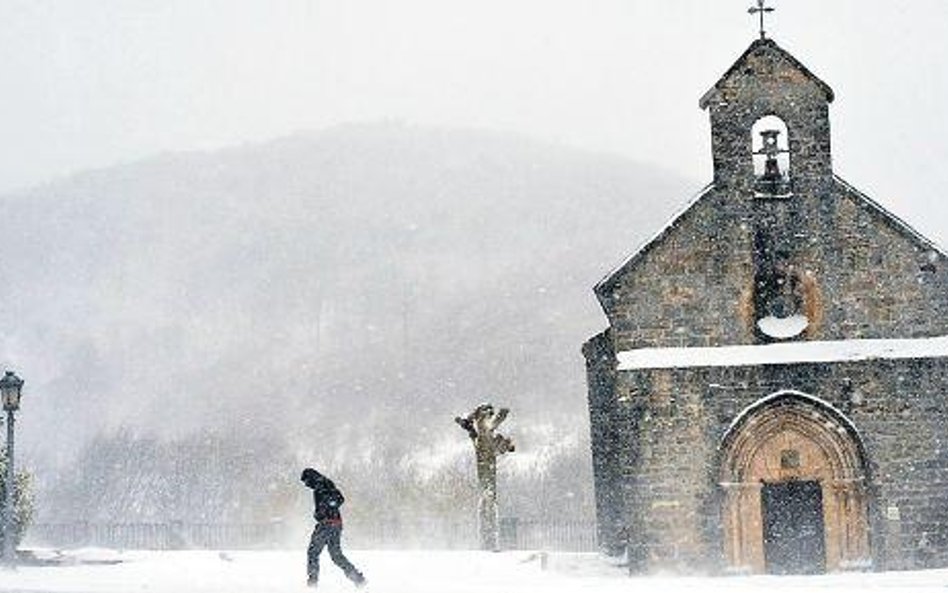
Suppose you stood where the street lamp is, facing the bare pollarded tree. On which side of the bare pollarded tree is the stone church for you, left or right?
right

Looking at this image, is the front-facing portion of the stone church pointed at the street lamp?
no

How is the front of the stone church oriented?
toward the camera

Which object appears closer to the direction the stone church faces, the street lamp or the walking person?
the walking person

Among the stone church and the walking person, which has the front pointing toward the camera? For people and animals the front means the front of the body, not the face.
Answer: the stone church

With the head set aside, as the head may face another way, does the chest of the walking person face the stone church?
no

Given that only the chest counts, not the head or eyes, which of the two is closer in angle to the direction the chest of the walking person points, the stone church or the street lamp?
the street lamp

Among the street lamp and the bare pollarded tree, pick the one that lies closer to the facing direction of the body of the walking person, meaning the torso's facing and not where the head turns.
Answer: the street lamp

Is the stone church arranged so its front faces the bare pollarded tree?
no

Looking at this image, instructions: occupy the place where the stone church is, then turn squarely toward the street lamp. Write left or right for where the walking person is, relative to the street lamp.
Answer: left

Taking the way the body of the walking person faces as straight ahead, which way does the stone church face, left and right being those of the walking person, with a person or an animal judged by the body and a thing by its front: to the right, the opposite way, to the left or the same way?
to the left

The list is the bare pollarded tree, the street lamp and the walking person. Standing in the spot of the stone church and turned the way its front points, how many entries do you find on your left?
0

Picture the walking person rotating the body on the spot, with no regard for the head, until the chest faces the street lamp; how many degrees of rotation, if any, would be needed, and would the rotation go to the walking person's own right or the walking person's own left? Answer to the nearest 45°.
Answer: approximately 45° to the walking person's own right

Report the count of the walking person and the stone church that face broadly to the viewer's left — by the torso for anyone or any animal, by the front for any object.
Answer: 1

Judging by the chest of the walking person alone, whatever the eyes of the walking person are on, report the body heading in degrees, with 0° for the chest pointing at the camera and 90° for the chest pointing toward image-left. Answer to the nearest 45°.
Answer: approximately 90°
